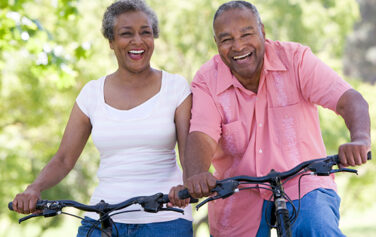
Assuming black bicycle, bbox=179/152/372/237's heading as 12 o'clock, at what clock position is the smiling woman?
The smiling woman is roughly at 4 o'clock from the black bicycle.

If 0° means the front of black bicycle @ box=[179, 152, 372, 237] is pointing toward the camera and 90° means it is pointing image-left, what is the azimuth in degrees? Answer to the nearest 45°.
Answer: approximately 0°

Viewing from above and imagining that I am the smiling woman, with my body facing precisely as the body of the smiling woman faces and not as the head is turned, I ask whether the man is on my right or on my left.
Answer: on my left

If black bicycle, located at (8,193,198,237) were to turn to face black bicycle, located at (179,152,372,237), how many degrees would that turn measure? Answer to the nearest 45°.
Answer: approximately 45° to its left
